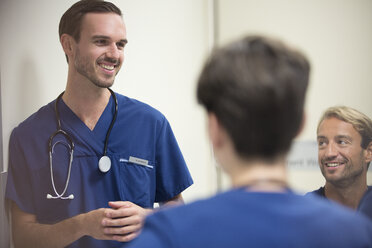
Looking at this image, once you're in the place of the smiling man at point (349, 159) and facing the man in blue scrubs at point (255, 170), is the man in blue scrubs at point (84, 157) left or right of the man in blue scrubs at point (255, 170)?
right

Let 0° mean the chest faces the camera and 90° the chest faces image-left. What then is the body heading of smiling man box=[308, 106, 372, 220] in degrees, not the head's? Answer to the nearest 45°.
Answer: approximately 45°

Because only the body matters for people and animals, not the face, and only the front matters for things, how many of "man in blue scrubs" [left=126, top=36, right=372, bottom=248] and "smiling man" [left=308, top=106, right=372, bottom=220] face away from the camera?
1

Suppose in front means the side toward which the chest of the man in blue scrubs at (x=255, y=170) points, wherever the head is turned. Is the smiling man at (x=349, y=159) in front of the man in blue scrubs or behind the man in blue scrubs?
in front

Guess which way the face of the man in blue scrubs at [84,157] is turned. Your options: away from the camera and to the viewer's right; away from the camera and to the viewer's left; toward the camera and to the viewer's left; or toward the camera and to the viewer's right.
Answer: toward the camera and to the viewer's right

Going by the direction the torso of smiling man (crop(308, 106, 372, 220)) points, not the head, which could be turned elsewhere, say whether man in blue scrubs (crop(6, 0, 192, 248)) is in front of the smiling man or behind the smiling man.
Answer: in front

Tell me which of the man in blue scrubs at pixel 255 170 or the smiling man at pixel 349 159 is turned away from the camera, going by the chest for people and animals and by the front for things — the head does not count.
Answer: the man in blue scrubs

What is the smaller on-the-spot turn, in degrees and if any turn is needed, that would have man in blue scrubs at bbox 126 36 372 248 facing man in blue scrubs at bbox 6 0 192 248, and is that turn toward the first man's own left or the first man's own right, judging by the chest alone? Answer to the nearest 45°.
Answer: approximately 45° to the first man's own left

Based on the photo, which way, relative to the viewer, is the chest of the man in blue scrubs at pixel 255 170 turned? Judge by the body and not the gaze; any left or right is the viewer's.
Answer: facing away from the viewer

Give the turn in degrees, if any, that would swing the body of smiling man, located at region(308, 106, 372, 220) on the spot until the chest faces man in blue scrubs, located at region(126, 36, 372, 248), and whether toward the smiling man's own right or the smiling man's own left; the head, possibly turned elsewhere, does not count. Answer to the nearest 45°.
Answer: approximately 45° to the smiling man's own left
